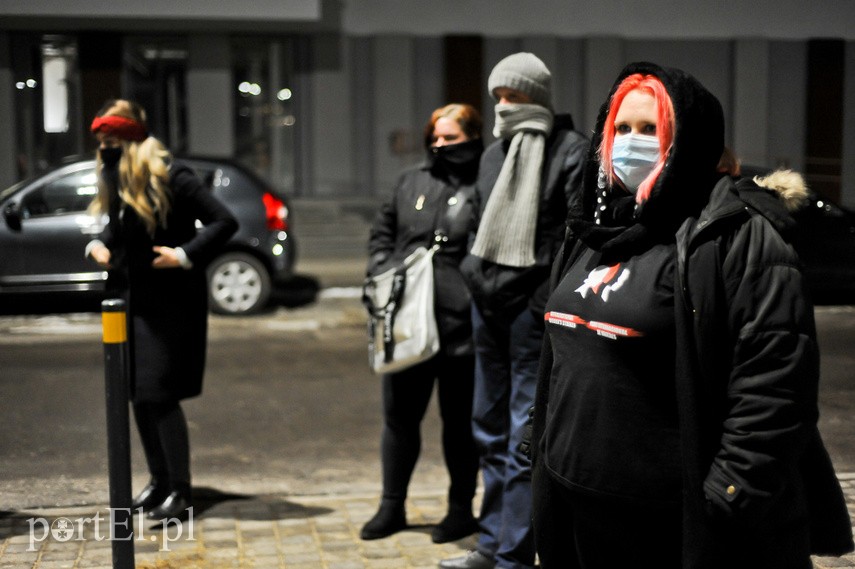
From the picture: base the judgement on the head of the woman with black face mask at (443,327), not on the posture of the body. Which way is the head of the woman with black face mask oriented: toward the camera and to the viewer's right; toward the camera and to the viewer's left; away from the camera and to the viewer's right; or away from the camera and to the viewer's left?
toward the camera and to the viewer's left

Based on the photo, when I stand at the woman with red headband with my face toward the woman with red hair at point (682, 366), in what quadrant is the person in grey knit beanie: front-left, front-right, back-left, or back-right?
front-left

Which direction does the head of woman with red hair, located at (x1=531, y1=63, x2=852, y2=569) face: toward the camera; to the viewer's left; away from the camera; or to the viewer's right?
toward the camera

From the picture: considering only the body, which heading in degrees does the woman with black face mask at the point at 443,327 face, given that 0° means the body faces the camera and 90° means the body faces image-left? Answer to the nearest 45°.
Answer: approximately 45°

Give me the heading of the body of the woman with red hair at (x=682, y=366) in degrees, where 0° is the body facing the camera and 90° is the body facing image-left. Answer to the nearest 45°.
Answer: approximately 45°

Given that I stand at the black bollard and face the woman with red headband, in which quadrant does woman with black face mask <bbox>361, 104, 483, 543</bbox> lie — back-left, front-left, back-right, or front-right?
front-right

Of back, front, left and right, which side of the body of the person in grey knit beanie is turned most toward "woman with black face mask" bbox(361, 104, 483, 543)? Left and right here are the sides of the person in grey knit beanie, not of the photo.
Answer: right

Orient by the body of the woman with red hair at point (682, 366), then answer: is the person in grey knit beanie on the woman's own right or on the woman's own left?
on the woman's own right

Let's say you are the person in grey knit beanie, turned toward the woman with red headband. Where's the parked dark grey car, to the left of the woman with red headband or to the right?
right

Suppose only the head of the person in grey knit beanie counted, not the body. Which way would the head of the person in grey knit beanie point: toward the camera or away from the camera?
toward the camera

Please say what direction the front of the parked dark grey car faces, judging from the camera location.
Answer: facing to the left of the viewer
